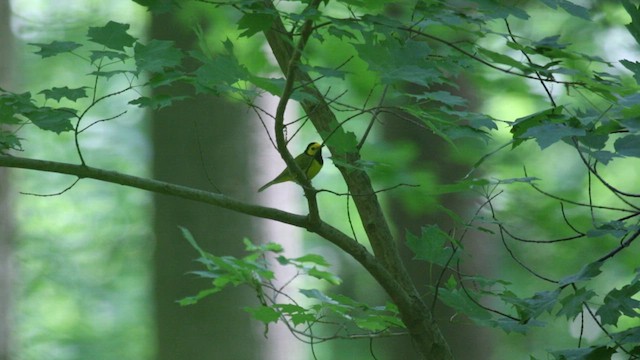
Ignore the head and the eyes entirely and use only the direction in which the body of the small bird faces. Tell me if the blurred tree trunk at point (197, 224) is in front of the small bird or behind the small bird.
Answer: behind

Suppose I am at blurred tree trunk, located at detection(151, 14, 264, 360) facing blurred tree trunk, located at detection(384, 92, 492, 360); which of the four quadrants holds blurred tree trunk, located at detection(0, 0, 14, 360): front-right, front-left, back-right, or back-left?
back-left

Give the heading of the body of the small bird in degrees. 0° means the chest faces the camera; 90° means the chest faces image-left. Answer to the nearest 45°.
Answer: approximately 270°

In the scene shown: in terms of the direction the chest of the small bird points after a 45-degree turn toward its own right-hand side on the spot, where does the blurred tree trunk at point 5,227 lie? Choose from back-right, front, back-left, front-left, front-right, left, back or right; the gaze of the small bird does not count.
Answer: back

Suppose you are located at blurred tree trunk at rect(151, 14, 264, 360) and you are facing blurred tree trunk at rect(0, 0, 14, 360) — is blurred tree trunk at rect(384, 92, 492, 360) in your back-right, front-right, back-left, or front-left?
back-right
